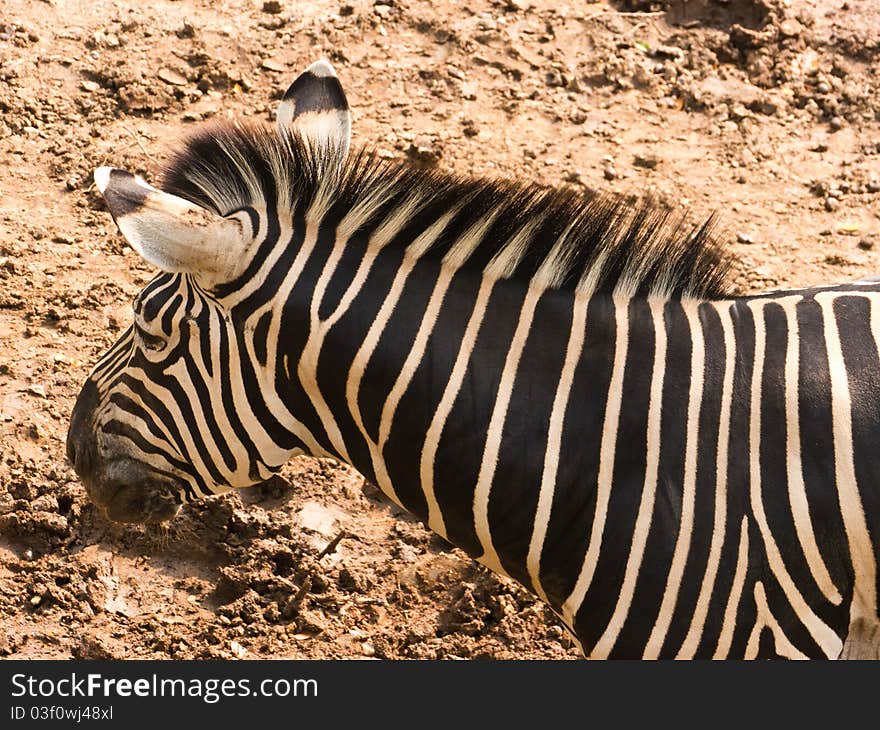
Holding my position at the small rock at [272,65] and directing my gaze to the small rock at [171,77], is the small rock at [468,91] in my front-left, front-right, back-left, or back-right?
back-left

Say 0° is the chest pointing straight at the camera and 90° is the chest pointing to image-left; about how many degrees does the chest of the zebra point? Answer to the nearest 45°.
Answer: approximately 90°

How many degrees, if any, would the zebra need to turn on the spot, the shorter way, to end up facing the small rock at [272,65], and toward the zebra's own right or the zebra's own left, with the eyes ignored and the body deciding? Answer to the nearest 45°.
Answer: approximately 90° to the zebra's own right

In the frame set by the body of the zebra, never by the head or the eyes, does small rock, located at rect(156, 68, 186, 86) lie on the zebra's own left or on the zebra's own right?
on the zebra's own right

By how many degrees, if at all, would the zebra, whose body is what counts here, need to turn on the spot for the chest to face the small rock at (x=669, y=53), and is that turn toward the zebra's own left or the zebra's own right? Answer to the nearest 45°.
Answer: approximately 90° to the zebra's own right
